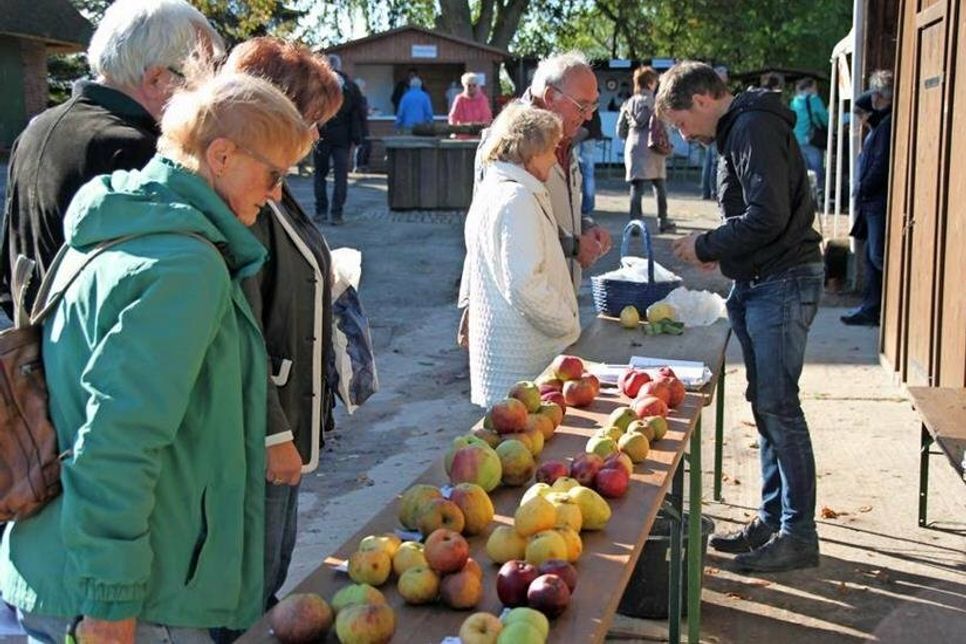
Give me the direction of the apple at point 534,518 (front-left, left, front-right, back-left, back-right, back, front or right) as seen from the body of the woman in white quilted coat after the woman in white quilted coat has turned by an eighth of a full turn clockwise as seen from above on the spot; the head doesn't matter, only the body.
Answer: front-right

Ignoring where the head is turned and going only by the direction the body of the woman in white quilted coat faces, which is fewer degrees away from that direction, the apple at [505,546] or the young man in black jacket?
the young man in black jacket

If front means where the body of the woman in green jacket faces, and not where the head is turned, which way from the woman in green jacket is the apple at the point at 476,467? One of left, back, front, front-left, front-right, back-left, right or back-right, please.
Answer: front-left

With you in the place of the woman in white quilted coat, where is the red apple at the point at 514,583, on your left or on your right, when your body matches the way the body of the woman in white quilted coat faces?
on your right

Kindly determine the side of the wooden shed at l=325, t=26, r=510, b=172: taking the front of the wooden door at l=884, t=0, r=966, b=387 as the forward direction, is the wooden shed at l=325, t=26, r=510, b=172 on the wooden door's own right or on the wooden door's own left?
on the wooden door's own right

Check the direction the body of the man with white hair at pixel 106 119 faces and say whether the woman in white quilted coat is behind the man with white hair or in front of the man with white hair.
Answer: in front

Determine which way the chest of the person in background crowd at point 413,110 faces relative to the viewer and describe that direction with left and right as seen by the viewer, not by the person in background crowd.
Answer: facing away from the viewer

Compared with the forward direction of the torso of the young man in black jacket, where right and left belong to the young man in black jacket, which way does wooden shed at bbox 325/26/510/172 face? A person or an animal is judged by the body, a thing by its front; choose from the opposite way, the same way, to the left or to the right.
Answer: to the left

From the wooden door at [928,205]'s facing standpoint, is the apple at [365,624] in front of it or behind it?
in front

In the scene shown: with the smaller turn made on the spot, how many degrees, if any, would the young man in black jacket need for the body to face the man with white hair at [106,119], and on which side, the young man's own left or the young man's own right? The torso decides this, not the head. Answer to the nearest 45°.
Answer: approximately 45° to the young man's own left

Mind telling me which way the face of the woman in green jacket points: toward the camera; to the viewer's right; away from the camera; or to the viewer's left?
to the viewer's right

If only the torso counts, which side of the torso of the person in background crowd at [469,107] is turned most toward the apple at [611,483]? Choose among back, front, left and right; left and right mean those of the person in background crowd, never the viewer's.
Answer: front

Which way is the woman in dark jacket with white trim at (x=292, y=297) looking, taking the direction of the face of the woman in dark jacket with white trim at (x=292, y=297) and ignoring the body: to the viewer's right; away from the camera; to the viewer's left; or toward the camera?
to the viewer's right

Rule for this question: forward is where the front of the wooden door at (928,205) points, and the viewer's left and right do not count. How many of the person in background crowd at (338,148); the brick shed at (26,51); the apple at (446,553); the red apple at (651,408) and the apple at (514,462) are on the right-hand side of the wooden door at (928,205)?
2

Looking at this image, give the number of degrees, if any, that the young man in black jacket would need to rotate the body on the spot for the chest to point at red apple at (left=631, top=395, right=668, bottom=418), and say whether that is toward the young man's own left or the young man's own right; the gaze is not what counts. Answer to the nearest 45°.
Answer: approximately 90° to the young man's own left

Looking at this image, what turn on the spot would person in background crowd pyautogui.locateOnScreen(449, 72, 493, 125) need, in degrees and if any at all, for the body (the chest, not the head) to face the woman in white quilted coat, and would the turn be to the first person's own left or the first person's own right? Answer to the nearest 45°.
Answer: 0° — they already face them

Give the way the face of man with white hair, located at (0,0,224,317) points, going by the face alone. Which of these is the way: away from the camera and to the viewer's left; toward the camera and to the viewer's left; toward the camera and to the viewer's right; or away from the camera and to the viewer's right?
away from the camera and to the viewer's right
